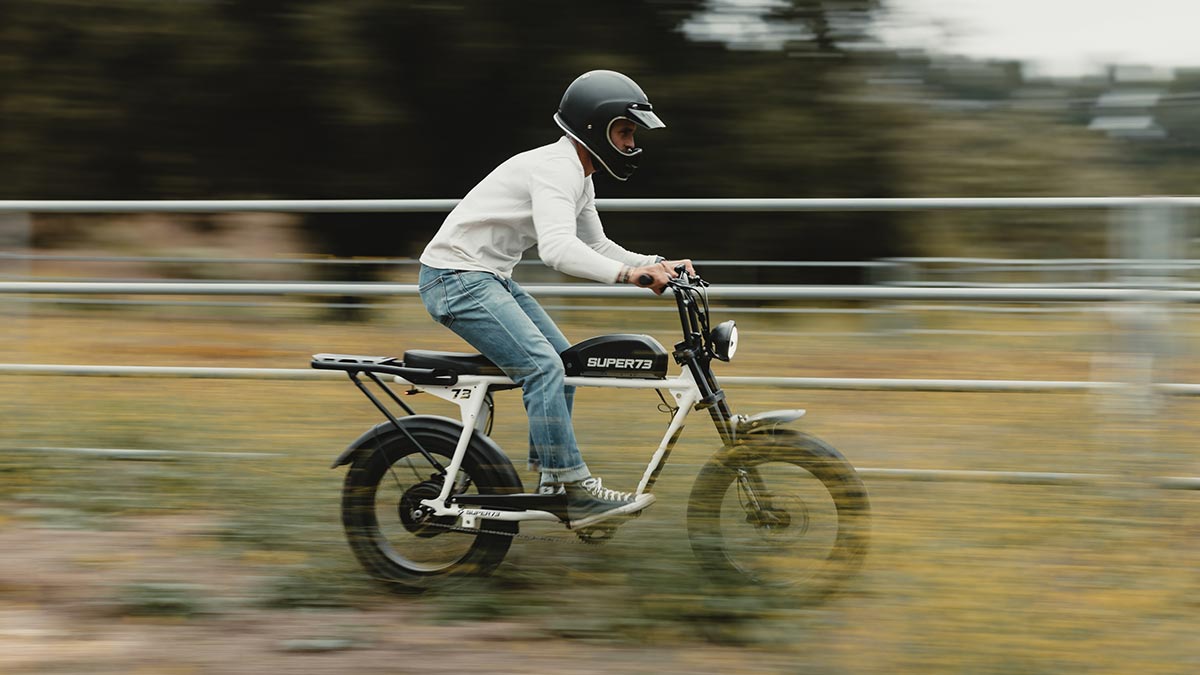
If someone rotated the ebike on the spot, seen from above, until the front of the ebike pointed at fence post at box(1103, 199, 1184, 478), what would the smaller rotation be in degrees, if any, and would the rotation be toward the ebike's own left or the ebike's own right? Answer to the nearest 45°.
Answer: approximately 45° to the ebike's own left

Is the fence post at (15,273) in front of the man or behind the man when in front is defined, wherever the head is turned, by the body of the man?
behind

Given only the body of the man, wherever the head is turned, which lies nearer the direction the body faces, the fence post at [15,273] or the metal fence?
the metal fence

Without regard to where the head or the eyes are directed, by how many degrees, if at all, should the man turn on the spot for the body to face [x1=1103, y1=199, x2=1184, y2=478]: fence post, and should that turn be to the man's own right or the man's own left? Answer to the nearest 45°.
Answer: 0° — they already face it

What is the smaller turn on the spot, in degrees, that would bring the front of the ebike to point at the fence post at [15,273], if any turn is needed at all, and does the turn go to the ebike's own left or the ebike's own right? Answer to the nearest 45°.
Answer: approximately 135° to the ebike's own left

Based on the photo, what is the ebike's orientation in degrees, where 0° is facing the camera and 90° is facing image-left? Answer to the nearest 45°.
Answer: approximately 270°

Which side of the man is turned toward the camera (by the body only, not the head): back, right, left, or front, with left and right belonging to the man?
right

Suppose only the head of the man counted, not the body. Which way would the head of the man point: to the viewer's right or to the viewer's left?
to the viewer's right

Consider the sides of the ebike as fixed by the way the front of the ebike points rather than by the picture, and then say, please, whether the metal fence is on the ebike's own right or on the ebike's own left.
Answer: on the ebike's own left
